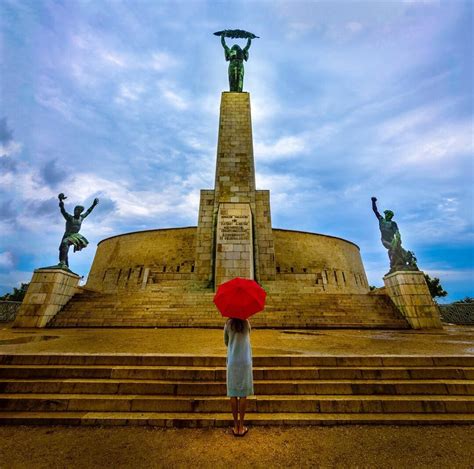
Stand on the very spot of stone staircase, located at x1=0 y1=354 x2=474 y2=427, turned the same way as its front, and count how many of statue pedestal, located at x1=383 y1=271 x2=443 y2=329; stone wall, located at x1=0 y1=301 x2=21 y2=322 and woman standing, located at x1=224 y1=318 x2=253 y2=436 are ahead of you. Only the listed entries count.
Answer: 1

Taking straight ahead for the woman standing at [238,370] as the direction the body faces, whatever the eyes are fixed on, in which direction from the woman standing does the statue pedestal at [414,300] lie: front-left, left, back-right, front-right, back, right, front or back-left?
front-right

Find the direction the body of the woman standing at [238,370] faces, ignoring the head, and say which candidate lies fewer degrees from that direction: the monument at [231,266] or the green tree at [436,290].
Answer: the monument

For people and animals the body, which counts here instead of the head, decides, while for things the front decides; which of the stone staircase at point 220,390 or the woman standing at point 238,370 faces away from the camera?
the woman standing

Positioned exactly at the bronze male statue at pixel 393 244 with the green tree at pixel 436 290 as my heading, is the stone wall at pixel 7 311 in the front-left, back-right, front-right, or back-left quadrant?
back-left

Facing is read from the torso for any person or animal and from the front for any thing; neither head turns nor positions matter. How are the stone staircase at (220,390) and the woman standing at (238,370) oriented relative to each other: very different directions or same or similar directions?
very different directions

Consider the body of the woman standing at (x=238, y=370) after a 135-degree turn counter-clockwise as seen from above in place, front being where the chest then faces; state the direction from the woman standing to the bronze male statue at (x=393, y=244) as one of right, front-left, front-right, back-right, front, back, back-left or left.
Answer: back

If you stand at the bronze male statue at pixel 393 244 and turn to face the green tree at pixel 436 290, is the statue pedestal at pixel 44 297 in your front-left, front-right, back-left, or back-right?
back-left

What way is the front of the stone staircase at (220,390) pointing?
toward the camera

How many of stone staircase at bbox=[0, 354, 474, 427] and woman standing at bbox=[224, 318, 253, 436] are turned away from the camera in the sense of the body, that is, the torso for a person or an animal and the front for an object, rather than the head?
1

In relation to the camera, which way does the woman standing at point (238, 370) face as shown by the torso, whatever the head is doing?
away from the camera

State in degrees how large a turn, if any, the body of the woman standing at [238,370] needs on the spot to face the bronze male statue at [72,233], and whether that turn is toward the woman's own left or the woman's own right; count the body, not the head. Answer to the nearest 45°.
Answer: approximately 45° to the woman's own left

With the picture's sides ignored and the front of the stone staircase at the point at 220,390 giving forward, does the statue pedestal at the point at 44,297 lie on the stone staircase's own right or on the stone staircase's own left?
on the stone staircase's own right

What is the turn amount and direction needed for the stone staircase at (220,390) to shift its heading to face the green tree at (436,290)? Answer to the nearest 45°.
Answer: approximately 135° to its left

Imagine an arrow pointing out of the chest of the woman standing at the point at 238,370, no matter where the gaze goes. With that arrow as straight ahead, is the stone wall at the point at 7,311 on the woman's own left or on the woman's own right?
on the woman's own left

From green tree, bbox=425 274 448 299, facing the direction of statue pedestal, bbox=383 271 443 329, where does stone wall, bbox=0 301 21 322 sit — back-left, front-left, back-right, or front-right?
front-right

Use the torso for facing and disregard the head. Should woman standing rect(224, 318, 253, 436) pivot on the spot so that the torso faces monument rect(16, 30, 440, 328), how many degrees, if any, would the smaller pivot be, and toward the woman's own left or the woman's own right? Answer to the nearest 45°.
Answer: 0° — they already face it

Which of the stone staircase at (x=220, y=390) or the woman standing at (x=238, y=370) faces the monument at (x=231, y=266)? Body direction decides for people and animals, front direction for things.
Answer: the woman standing

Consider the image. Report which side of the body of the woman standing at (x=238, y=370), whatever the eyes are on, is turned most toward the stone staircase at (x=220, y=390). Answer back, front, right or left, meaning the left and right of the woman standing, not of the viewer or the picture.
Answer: front
